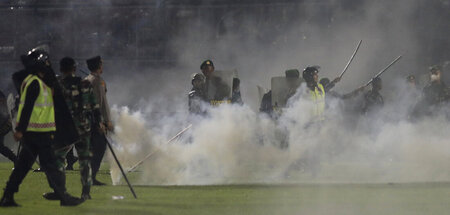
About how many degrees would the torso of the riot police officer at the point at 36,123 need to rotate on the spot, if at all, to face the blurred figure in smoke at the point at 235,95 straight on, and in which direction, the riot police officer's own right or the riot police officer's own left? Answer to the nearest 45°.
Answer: approximately 45° to the riot police officer's own left

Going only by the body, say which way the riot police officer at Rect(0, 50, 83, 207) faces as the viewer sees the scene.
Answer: to the viewer's right

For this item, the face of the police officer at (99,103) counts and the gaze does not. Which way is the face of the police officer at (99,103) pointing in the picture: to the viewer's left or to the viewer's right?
to the viewer's right

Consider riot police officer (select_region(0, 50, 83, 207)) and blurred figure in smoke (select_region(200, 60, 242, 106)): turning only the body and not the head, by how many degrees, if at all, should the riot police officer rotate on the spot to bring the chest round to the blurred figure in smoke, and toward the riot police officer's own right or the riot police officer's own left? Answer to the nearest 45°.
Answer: approximately 45° to the riot police officer's own left

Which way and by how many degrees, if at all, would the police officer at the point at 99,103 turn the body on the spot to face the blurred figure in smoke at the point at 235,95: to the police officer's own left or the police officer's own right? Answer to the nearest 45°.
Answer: approximately 45° to the police officer's own left
